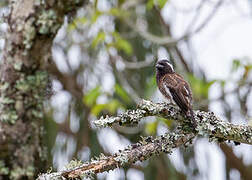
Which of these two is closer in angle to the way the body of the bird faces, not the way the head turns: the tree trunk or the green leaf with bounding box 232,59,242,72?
the tree trunk

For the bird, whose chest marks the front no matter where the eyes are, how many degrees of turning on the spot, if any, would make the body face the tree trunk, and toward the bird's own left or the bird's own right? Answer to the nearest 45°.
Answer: approximately 45° to the bird's own left

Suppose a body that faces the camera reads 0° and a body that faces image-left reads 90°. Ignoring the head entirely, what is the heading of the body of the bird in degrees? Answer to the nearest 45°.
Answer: approximately 135°

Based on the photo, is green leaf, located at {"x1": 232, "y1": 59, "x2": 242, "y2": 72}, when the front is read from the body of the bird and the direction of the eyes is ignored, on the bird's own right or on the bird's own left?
on the bird's own right
